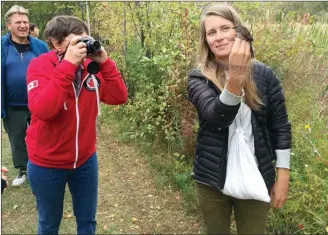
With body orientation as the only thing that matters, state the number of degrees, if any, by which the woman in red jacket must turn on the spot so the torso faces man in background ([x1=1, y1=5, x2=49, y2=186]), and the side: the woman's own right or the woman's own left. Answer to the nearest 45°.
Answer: approximately 135° to the woman's own left

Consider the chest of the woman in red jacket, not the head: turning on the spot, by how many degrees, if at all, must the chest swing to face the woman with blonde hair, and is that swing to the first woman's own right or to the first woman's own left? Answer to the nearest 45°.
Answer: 0° — they already face them

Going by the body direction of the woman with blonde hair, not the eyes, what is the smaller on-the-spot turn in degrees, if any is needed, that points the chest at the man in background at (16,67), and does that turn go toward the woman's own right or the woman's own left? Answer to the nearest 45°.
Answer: approximately 135° to the woman's own right

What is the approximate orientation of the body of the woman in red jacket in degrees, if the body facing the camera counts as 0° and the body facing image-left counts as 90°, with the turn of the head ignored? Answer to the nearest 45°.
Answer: approximately 315°

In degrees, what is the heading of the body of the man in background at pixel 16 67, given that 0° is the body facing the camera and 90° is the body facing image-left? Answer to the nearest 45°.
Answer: approximately 0°

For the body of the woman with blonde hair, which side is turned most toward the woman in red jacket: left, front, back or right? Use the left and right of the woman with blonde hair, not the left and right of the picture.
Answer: right

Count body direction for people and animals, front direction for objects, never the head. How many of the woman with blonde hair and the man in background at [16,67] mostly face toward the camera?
2
